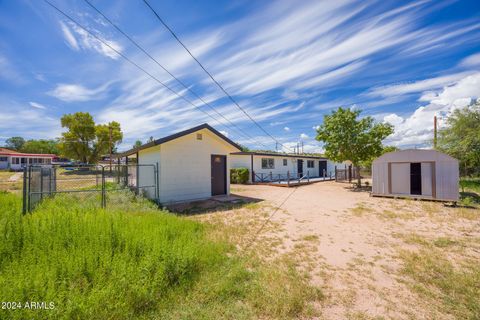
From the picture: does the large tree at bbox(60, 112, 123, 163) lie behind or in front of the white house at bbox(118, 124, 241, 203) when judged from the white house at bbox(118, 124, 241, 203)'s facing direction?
behind

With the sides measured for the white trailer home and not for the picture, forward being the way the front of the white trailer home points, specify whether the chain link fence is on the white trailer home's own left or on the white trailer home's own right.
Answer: on the white trailer home's own right

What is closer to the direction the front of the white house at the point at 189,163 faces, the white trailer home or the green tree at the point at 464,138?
the green tree

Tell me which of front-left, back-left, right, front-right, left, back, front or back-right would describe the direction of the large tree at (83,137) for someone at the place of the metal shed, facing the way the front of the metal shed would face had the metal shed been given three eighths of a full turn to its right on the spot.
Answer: front-left

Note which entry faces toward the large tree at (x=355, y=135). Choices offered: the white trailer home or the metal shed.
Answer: the white trailer home
